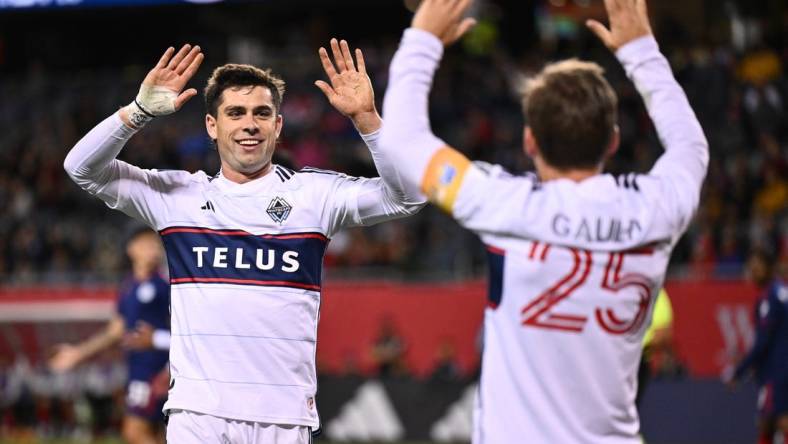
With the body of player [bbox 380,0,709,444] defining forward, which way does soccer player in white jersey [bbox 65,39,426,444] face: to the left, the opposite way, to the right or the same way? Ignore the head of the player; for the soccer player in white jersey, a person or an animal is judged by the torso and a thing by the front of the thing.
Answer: the opposite way

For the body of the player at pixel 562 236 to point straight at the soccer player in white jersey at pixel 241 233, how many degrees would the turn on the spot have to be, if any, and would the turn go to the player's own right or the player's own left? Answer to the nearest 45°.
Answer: approximately 45° to the player's own left

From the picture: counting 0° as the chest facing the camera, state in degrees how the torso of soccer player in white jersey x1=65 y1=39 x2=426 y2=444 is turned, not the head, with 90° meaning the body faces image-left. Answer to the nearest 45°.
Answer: approximately 0°

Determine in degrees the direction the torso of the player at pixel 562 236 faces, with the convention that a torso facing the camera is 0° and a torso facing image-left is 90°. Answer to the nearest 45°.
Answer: approximately 180°

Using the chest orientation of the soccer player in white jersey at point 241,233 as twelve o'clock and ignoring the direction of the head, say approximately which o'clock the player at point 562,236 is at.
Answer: The player is roughly at 11 o'clock from the soccer player in white jersey.

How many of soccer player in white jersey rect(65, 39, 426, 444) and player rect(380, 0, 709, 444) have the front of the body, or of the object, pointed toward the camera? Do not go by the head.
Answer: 1

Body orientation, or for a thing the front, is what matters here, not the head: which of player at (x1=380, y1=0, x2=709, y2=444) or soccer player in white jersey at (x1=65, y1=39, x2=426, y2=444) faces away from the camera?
the player
